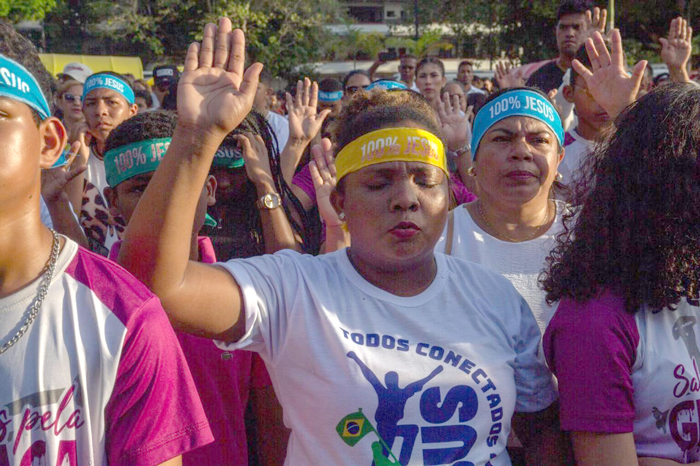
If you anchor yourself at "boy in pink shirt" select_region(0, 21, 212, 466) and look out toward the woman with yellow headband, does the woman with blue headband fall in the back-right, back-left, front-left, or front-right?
front-left

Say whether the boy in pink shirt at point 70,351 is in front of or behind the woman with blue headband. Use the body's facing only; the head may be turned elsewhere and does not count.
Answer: in front

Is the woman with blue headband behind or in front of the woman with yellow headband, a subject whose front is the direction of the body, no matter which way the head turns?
behind

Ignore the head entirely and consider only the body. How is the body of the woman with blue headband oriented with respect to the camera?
toward the camera

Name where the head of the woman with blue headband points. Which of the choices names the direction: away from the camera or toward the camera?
toward the camera

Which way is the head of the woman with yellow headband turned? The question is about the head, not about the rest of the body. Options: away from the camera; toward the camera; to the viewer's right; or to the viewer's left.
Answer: toward the camera

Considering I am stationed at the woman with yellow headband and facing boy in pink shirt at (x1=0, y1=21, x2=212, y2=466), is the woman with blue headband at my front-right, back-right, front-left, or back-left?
back-right

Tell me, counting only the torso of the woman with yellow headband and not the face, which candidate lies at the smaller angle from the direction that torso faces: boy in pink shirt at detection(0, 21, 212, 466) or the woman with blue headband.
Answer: the boy in pink shirt

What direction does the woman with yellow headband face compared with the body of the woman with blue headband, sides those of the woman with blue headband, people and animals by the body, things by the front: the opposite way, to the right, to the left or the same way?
the same way

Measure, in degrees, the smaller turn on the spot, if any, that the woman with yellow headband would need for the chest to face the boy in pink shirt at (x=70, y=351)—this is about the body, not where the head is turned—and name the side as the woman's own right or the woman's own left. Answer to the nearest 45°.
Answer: approximately 45° to the woman's own right

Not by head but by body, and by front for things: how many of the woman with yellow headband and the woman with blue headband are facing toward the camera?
2

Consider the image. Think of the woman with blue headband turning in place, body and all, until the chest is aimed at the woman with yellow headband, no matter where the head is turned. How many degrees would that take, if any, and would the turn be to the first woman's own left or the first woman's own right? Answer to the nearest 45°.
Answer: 0° — they already face them
